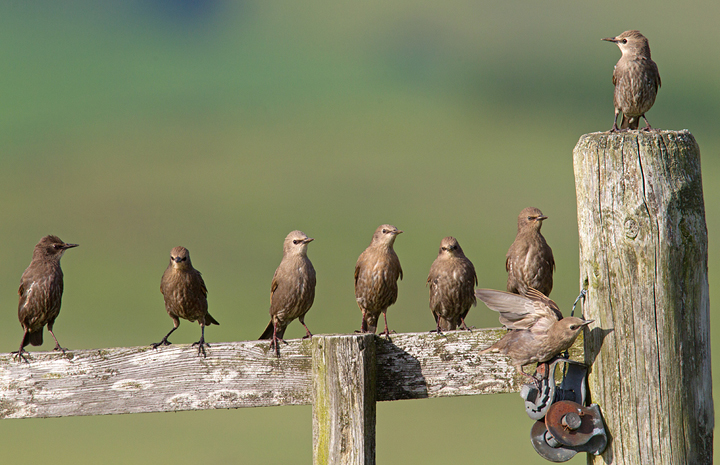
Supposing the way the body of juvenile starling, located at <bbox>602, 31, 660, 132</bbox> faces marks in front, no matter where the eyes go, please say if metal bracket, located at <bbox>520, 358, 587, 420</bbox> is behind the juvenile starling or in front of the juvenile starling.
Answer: in front

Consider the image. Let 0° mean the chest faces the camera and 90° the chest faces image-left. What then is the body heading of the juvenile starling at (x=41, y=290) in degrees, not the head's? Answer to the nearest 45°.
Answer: approximately 315°

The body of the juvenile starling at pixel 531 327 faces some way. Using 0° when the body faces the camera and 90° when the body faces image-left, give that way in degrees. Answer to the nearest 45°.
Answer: approximately 270°

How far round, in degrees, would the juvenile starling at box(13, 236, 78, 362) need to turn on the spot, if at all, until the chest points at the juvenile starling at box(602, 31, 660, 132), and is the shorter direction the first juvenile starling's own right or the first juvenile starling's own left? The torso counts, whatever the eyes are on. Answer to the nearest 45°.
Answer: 0° — it already faces it

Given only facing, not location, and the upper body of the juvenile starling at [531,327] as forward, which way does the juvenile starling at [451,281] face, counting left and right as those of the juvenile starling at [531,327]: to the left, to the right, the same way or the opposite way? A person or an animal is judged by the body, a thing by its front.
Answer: to the right

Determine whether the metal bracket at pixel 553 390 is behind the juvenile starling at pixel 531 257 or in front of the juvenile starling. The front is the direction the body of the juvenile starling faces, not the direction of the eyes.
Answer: in front
